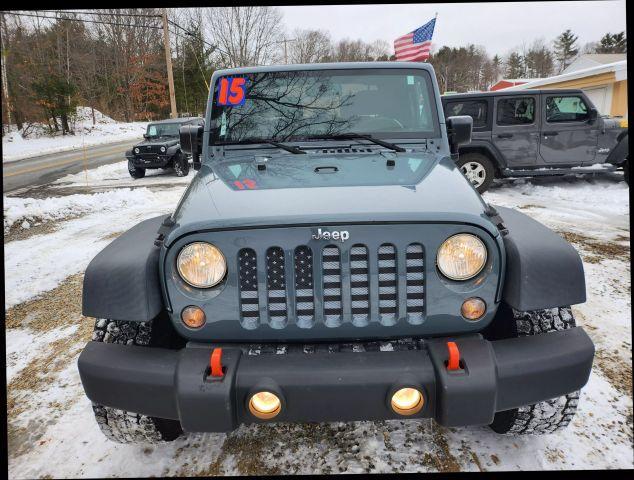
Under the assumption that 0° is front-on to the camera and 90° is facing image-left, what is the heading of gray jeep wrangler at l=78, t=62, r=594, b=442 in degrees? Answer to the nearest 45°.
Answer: approximately 0°

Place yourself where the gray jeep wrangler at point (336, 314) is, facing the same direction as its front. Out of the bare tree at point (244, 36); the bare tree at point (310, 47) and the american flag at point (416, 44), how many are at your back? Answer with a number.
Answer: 3

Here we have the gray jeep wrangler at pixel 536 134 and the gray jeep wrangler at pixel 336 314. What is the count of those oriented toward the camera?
1

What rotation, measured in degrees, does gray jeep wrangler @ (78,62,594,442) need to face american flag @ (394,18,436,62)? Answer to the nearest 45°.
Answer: approximately 180°

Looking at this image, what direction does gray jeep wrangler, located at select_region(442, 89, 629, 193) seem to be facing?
to the viewer's right

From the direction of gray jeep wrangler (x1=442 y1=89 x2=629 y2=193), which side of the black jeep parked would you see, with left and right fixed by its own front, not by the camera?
left

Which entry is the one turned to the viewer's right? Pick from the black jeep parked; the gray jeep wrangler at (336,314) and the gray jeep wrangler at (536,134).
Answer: the gray jeep wrangler at (536,134)

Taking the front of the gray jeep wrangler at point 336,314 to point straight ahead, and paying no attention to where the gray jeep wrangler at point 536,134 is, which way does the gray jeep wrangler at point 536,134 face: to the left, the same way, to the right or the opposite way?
to the left
